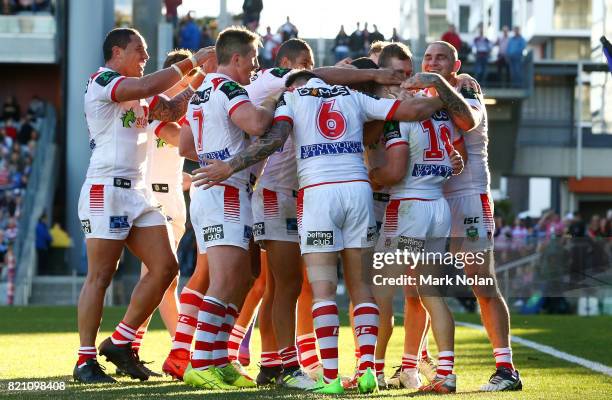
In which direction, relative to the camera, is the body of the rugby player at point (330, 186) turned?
away from the camera

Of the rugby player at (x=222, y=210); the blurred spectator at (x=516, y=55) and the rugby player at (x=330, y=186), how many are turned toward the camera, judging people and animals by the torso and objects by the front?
1

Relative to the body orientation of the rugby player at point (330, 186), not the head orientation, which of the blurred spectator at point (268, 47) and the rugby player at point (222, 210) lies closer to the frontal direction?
the blurred spectator

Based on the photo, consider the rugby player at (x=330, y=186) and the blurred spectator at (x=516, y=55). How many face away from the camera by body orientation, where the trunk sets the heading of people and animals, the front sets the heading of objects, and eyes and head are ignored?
1

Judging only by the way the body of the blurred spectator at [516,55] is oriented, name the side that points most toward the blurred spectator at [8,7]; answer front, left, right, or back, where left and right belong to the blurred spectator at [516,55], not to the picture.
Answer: right

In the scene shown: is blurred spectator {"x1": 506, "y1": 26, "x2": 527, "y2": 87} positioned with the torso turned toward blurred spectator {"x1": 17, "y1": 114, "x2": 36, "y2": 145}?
no

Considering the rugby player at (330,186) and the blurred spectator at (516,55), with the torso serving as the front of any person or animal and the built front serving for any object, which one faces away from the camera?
the rugby player

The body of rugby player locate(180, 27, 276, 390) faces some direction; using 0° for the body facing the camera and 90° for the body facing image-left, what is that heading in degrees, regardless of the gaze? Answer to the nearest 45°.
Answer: approximately 225°

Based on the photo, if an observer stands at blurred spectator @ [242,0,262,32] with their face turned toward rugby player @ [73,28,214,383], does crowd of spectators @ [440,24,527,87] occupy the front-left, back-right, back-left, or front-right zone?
back-left

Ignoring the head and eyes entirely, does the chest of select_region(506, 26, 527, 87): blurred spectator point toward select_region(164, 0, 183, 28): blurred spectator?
no

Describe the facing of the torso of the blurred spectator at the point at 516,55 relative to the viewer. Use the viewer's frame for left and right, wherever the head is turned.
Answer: facing the viewer

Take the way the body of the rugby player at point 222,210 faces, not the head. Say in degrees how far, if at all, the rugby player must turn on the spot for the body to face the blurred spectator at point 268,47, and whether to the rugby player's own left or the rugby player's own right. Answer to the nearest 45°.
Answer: approximately 45° to the rugby player's own left

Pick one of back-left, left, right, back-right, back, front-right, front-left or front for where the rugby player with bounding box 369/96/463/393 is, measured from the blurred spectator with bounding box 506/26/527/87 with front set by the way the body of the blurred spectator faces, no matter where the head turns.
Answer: front

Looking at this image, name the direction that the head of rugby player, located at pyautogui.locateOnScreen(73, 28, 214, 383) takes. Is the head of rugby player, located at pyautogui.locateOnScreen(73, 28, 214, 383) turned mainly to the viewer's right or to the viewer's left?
to the viewer's right

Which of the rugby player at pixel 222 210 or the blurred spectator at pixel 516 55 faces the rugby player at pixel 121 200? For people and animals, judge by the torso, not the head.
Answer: the blurred spectator

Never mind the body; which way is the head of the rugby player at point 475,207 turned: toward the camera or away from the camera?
toward the camera
